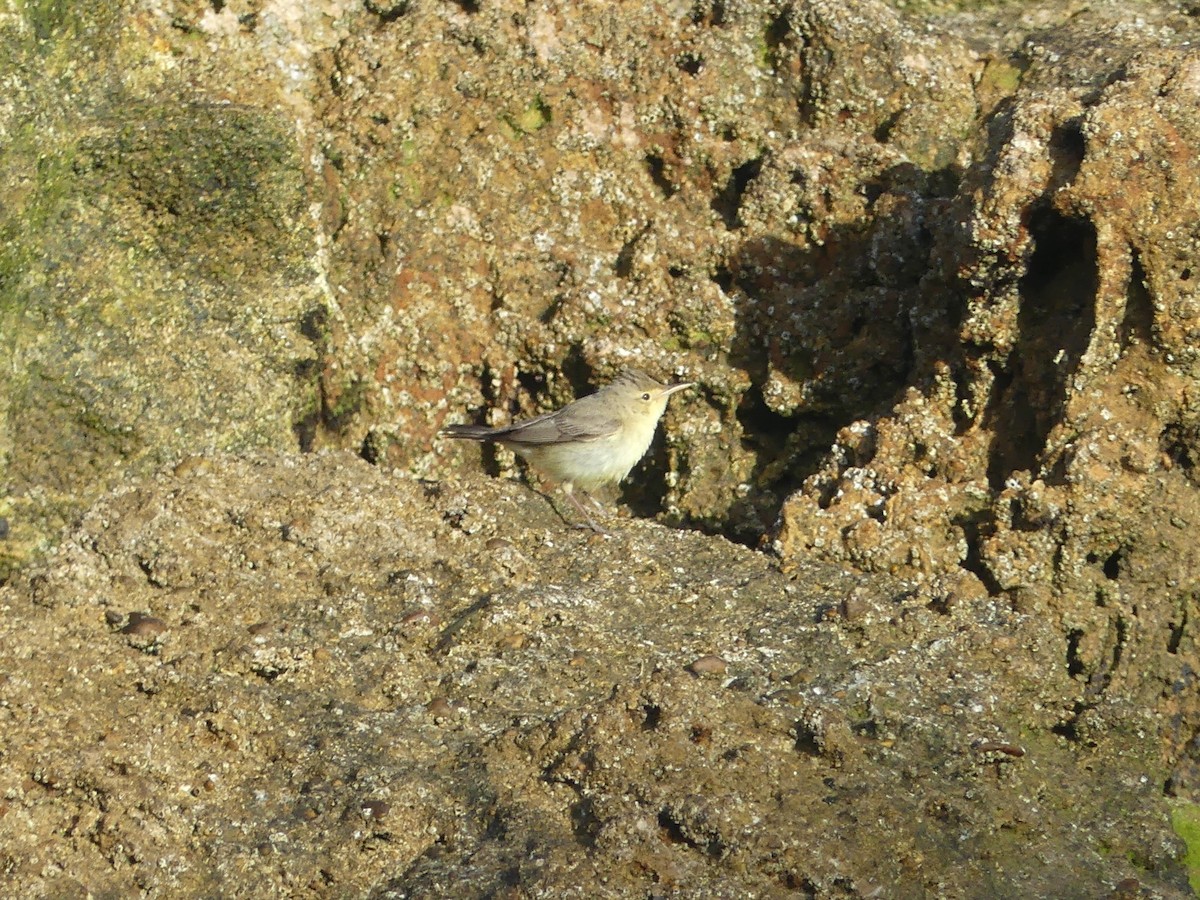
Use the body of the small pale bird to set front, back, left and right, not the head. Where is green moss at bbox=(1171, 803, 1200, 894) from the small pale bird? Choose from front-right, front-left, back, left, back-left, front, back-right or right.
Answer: front-right

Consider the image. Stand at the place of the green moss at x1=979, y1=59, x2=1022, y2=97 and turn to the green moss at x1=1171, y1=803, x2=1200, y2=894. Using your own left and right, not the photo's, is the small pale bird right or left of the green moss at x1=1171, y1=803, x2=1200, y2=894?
right

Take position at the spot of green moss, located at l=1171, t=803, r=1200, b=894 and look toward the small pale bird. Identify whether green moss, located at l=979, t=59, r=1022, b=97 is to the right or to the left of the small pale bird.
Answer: right

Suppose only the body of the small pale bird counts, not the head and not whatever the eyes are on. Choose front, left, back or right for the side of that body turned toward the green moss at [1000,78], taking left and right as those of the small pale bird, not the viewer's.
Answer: front

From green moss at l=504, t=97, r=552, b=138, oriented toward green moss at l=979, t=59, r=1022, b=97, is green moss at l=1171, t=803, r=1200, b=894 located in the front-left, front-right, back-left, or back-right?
front-right

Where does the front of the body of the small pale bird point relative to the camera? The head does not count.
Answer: to the viewer's right
